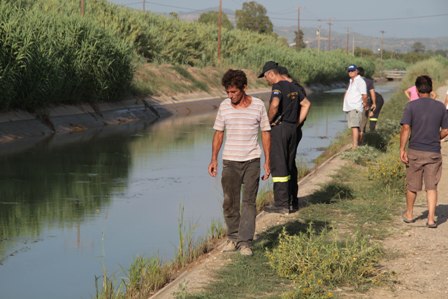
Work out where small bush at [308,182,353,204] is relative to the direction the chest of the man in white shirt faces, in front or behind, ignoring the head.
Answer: in front

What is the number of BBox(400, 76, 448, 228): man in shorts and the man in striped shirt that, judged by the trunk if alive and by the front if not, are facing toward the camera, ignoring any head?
1

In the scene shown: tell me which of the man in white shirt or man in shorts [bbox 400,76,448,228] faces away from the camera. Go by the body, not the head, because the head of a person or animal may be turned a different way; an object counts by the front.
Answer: the man in shorts

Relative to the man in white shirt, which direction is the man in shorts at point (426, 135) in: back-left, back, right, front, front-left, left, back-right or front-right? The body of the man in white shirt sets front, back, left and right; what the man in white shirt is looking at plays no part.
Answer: front-left

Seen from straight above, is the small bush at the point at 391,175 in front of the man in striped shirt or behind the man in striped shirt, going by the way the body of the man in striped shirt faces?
behind

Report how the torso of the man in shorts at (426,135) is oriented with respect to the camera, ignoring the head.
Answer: away from the camera

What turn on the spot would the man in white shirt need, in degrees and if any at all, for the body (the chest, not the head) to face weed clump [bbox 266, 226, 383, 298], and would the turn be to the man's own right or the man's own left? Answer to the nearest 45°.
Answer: approximately 45° to the man's own left

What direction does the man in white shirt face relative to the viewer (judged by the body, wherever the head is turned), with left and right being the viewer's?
facing the viewer and to the left of the viewer

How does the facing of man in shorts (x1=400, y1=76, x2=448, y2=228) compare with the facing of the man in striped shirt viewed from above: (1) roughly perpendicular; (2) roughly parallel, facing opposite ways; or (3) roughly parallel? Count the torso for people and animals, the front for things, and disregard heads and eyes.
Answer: roughly parallel, facing opposite ways

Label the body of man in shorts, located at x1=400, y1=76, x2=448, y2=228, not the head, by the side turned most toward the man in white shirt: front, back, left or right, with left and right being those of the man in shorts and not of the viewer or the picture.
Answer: front

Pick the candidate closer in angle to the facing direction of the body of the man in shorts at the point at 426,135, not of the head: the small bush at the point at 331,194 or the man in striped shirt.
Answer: the small bush

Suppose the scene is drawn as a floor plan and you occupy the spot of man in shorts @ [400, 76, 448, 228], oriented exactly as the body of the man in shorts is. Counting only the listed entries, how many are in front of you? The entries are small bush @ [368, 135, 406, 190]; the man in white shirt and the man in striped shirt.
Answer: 2

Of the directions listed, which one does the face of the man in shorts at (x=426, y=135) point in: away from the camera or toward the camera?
away from the camera

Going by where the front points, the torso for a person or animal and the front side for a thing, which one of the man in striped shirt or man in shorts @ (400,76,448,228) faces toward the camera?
the man in striped shirt

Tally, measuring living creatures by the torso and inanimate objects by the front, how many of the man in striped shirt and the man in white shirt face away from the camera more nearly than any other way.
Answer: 0

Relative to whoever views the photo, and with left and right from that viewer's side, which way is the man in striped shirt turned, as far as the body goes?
facing the viewer
